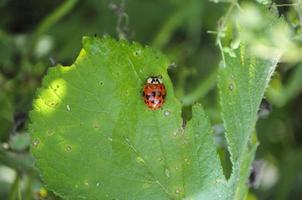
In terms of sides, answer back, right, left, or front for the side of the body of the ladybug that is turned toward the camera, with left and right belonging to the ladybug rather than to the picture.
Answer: back
